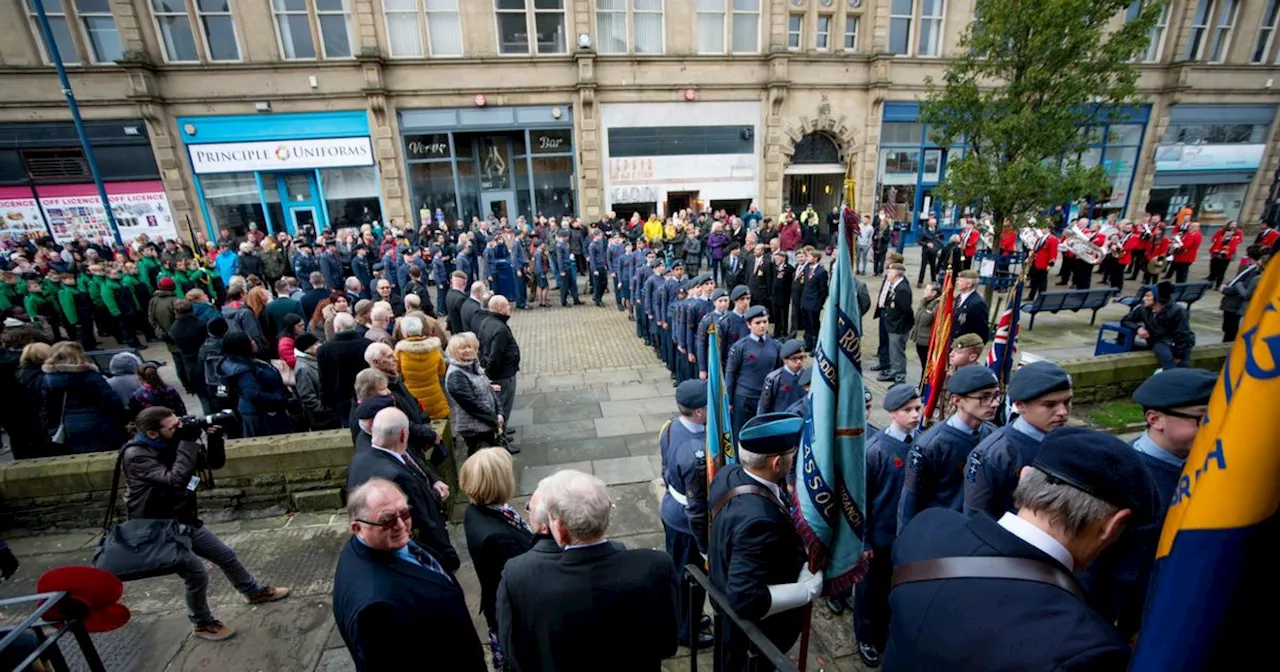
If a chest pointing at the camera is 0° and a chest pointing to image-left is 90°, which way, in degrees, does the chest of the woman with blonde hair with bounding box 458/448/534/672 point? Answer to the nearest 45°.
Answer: approximately 225°

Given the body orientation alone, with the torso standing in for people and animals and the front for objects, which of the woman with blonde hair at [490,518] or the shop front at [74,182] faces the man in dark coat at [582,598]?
the shop front

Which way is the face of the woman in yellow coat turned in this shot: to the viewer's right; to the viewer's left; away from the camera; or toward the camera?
away from the camera

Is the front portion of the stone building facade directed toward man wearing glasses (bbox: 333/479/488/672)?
yes
